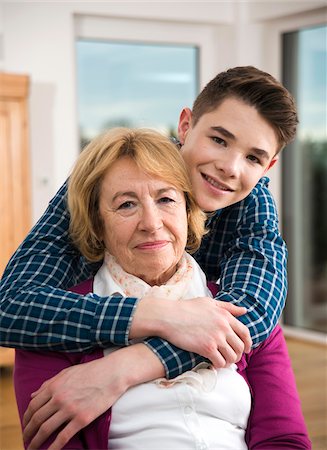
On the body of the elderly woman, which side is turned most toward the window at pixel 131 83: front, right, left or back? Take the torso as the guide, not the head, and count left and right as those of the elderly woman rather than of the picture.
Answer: back

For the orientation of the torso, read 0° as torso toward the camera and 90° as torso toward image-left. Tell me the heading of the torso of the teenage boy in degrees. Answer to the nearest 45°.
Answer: approximately 0°

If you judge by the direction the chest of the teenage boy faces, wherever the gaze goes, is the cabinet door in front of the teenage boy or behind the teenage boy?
behind

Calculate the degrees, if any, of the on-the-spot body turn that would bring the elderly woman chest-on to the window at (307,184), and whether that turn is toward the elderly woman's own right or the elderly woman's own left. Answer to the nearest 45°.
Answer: approximately 180°

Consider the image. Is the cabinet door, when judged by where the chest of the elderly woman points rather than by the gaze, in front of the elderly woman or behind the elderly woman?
behind

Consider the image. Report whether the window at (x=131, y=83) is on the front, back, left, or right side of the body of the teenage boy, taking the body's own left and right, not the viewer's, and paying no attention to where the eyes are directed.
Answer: back

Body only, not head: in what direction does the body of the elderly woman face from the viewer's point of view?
toward the camera
